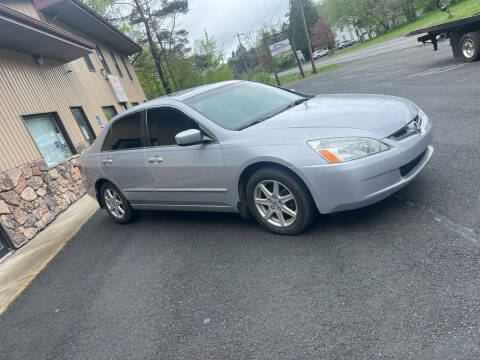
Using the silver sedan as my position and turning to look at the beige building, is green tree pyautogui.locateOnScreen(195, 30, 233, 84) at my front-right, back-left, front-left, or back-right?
front-right

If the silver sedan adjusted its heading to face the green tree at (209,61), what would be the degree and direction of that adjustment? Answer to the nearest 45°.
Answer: approximately 135° to its left

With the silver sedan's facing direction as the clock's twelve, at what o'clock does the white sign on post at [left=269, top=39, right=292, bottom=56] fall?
The white sign on post is roughly at 8 o'clock from the silver sedan.

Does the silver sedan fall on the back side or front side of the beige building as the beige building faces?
on the front side

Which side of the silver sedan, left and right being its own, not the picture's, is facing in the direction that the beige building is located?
back

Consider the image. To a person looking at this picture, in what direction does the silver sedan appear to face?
facing the viewer and to the right of the viewer

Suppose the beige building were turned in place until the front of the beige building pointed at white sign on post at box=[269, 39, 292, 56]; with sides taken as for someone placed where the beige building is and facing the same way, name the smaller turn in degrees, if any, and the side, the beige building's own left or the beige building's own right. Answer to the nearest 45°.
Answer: approximately 90° to the beige building's own left

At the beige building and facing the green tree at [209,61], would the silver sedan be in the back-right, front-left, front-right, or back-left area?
back-right

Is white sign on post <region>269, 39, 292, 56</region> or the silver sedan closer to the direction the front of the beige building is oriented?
the silver sedan

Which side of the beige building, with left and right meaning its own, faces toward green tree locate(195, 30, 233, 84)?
left

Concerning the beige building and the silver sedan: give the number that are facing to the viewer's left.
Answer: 0

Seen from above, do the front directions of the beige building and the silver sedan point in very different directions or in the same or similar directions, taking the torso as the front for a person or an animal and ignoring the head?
same or similar directions
